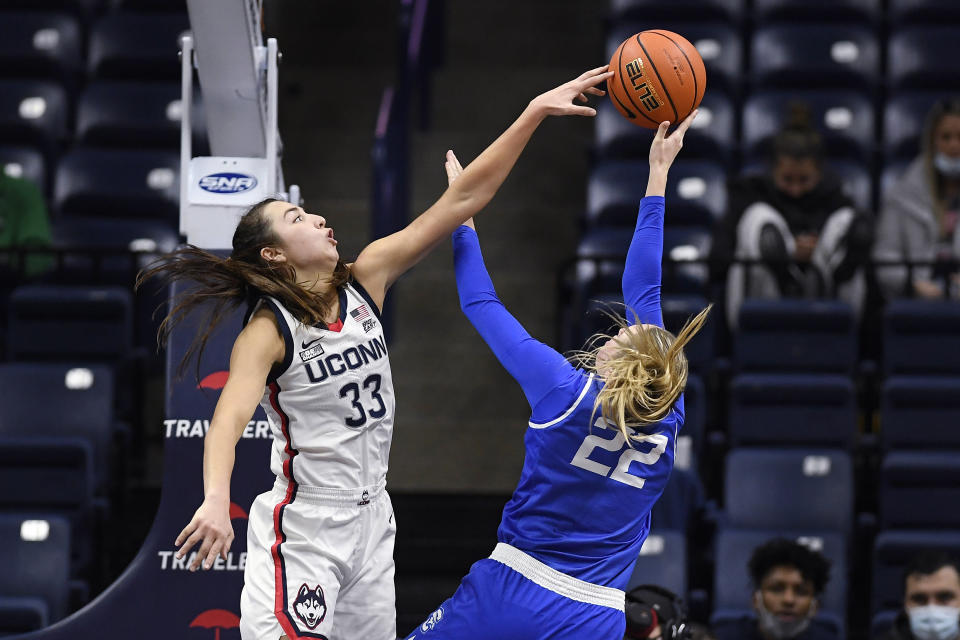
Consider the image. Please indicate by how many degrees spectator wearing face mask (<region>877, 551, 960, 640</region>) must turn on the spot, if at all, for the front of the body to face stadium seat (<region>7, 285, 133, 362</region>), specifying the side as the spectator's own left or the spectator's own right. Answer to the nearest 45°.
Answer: approximately 90° to the spectator's own right

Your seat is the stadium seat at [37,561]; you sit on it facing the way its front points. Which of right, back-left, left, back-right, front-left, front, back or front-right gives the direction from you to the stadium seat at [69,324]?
back

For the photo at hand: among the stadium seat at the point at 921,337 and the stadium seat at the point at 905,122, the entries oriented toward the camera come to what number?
2

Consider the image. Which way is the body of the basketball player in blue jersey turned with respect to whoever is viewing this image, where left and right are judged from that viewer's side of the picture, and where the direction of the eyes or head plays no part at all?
facing away from the viewer and to the left of the viewer

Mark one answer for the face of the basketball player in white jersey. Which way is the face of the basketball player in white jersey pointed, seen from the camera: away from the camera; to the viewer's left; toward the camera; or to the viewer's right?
to the viewer's right

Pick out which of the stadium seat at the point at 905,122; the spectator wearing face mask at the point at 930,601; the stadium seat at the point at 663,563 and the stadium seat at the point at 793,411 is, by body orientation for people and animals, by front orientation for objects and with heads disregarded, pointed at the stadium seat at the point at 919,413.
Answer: the stadium seat at the point at 905,122

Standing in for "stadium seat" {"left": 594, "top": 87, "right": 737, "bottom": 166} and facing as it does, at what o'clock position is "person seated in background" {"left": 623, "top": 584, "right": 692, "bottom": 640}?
The person seated in background is roughly at 12 o'clock from the stadium seat.
